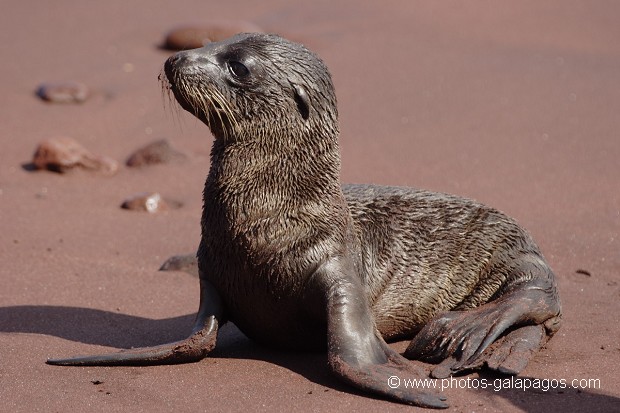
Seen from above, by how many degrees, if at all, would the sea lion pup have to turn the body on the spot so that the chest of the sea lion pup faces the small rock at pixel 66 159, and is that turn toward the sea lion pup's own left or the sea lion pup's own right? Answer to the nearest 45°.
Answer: approximately 90° to the sea lion pup's own right

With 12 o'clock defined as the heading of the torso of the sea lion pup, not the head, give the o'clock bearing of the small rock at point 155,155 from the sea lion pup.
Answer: The small rock is roughly at 4 o'clock from the sea lion pup.

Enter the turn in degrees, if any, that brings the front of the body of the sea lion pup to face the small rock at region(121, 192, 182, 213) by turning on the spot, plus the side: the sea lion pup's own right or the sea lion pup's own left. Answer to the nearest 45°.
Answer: approximately 135° to the sea lion pup's own right

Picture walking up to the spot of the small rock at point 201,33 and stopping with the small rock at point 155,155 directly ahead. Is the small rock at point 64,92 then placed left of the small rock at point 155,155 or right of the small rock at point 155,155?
right

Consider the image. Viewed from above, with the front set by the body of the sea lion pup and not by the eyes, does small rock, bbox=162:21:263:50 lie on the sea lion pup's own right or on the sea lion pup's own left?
on the sea lion pup's own right

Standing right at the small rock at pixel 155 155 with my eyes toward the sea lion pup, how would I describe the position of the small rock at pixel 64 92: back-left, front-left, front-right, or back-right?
back-right

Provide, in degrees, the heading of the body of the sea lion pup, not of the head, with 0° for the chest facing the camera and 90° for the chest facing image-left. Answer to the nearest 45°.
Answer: approximately 45°
